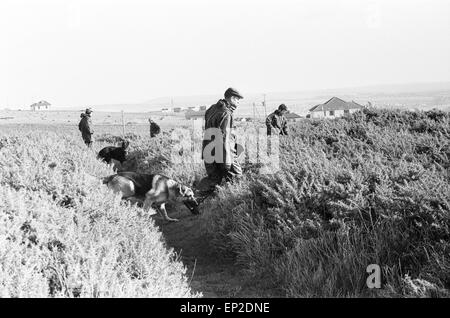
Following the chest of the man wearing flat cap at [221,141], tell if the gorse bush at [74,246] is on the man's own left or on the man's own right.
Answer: on the man's own right

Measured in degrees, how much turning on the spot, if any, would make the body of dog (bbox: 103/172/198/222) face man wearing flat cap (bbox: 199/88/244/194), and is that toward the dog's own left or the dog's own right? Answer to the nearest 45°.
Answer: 0° — it already faces them

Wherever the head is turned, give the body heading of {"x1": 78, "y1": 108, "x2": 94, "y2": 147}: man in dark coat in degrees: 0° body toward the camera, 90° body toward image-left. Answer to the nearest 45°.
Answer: approximately 270°

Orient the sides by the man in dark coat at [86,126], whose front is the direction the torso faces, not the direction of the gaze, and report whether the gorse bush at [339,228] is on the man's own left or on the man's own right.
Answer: on the man's own right

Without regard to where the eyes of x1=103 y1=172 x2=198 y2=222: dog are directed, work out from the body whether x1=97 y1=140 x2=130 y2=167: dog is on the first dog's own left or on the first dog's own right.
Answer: on the first dog's own left

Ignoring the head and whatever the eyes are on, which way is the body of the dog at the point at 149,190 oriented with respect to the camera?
to the viewer's right
